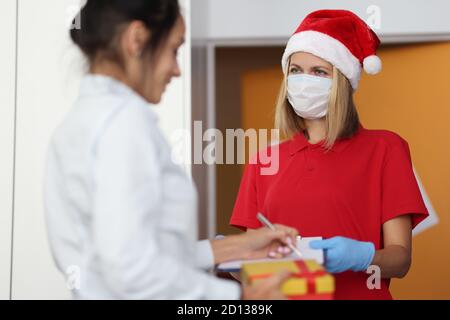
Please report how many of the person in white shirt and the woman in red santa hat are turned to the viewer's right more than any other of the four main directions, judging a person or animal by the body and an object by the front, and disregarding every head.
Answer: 1

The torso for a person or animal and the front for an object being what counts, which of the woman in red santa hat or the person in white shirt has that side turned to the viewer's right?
the person in white shirt

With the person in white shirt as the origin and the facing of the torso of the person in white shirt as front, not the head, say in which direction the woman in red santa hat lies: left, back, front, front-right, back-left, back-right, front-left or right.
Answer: front-left

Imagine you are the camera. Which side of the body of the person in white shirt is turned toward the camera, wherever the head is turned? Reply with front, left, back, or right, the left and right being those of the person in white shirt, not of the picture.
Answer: right

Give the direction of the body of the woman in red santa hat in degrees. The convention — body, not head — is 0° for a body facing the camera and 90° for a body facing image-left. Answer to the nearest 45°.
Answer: approximately 45°

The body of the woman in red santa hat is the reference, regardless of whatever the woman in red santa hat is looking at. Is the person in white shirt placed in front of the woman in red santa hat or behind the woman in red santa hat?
in front

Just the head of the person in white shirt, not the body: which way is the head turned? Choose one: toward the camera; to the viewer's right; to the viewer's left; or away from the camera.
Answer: to the viewer's right
